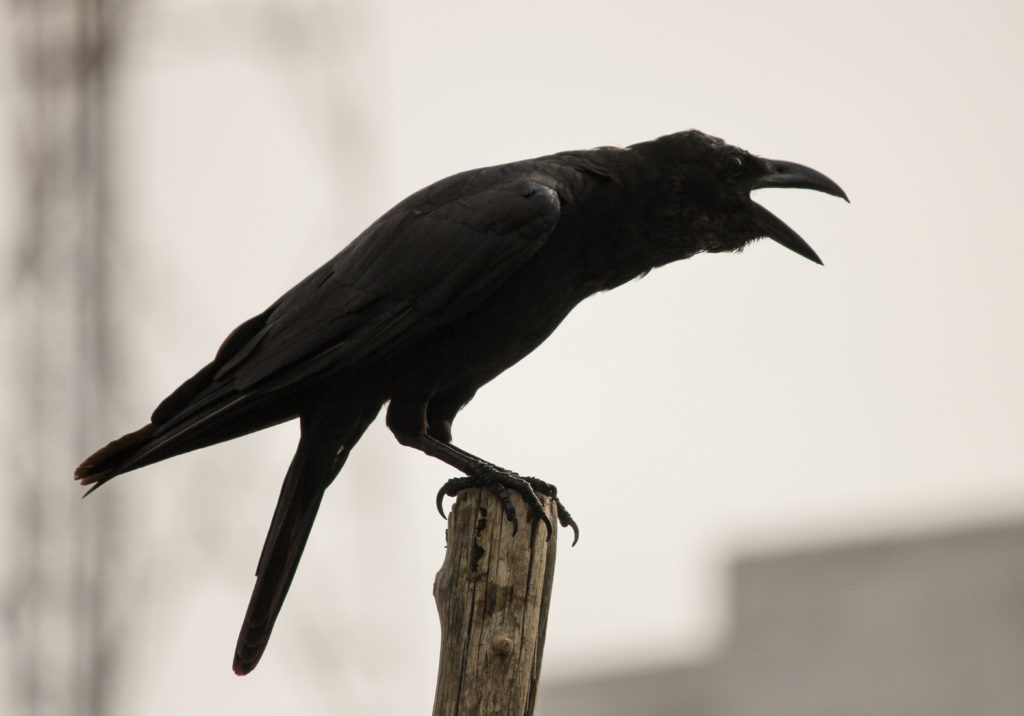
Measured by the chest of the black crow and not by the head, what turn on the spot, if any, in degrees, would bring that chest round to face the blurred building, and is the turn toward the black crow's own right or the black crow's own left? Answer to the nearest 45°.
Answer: approximately 90° to the black crow's own left

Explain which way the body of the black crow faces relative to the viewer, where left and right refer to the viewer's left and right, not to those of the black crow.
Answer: facing to the right of the viewer
